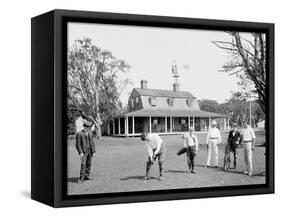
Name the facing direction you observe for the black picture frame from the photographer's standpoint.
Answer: facing the viewer and to the right of the viewer
